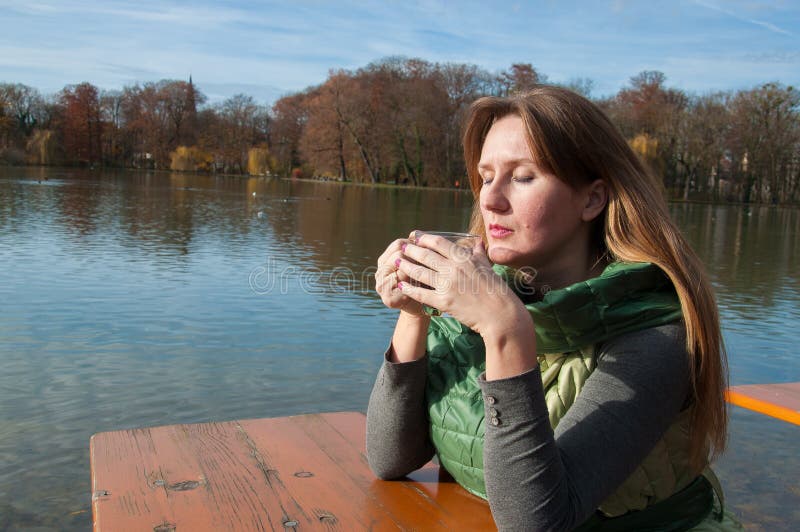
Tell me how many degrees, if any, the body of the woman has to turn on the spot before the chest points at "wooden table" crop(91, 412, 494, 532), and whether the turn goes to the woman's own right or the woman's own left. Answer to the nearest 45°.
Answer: approximately 45° to the woman's own right

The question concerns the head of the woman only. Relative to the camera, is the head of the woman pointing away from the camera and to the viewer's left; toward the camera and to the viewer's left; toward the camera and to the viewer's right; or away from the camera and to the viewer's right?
toward the camera and to the viewer's left

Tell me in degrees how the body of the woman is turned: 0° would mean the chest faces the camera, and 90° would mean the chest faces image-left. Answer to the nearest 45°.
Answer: approximately 45°

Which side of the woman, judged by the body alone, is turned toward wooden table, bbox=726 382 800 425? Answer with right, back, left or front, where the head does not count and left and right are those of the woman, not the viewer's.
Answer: back
